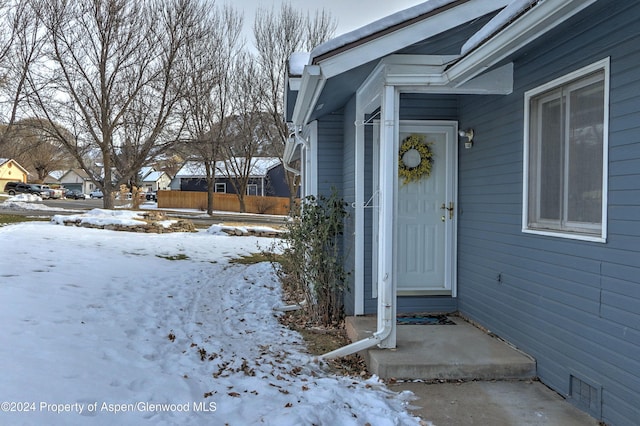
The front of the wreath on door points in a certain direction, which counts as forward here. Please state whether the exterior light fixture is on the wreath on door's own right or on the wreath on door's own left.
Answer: on the wreath on door's own left

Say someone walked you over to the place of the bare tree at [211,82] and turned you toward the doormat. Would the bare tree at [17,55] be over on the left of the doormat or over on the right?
right

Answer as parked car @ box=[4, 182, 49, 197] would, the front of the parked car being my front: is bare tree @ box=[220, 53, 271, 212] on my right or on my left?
on my right

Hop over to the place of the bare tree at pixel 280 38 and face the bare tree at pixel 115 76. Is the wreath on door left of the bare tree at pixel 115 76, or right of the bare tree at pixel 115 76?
left

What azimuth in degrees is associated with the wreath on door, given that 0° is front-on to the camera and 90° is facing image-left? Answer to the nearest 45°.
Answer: approximately 0°

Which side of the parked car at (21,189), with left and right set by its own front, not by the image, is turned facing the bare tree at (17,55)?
right
